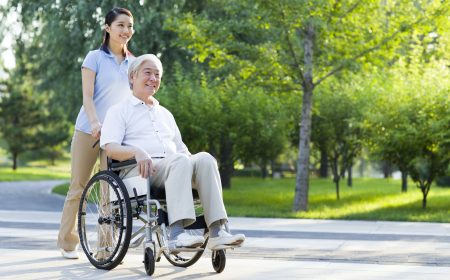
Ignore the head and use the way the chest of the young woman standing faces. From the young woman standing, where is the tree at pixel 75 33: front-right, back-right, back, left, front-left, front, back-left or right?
back-left

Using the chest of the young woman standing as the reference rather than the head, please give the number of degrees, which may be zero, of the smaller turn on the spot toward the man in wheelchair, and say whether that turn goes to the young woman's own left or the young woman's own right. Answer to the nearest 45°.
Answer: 0° — they already face them

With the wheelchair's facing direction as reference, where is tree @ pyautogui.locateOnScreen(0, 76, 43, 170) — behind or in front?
behind

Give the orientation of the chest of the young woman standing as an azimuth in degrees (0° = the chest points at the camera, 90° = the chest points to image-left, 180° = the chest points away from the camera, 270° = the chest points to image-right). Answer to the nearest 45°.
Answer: approximately 315°

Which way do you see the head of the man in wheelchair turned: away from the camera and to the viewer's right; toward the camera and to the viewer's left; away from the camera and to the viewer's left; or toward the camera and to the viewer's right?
toward the camera and to the viewer's right

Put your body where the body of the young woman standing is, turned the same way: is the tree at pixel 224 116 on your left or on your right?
on your left

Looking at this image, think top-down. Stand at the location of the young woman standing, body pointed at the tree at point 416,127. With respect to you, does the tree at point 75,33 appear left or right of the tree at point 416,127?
left

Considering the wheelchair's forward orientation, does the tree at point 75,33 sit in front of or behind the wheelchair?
behind

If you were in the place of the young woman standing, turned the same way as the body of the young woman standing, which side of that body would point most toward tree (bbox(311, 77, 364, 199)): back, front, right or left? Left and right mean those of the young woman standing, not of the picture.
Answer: left

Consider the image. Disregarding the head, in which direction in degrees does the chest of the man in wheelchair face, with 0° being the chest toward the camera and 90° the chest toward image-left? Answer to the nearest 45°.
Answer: approximately 315°

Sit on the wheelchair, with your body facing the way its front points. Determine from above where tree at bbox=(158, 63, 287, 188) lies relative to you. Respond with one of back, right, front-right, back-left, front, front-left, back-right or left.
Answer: back-left

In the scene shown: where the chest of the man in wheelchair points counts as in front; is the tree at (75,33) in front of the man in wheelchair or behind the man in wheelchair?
behind
